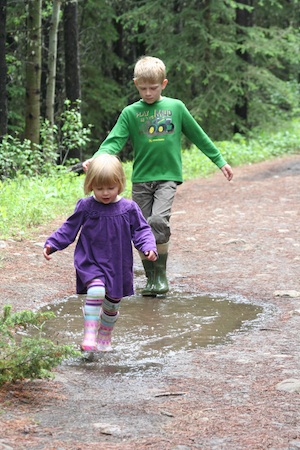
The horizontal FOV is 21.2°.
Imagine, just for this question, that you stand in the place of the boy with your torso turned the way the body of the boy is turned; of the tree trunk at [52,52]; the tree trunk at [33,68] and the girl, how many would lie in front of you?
1

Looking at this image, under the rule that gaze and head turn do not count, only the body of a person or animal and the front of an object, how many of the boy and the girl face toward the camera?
2

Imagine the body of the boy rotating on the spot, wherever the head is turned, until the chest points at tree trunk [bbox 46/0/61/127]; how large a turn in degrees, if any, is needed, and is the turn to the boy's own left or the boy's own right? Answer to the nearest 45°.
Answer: approximately 180°

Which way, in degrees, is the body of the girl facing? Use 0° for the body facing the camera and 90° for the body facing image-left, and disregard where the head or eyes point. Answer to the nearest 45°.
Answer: approximately 0°

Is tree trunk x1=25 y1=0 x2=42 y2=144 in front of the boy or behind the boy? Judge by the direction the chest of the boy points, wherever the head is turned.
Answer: behind

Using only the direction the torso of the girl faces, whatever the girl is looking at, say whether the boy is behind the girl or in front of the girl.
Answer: behind

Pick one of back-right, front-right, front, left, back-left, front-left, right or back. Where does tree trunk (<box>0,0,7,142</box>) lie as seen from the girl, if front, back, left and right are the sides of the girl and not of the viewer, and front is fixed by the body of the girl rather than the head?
back

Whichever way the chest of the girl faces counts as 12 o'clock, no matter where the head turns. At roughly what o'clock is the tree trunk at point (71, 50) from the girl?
The tree trunk is roughly at 6 o'clock from the girl.

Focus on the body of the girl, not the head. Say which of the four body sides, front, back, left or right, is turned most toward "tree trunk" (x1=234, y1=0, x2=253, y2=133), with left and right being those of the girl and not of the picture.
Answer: back
